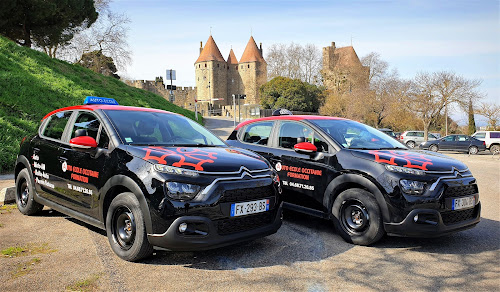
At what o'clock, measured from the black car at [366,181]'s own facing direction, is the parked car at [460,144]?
The parked car is roughly at 8 o'clock from the black car.

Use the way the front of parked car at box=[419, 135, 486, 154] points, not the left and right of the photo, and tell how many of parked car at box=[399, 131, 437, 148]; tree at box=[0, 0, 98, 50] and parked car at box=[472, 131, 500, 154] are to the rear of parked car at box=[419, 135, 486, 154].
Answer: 1

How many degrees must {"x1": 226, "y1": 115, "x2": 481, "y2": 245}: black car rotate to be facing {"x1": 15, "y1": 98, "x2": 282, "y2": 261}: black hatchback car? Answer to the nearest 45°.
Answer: approximately 90° to its right

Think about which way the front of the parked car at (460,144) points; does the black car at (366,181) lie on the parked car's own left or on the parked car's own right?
on the parked car's own left

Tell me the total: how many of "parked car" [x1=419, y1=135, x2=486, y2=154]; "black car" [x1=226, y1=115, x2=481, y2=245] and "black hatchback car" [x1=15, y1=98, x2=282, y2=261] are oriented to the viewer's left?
1

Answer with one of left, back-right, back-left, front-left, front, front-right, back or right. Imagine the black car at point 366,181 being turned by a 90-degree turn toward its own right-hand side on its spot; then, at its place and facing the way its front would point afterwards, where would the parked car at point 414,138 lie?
back-right

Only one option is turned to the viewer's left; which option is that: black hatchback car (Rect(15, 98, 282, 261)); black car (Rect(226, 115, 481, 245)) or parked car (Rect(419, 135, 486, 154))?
the parked car

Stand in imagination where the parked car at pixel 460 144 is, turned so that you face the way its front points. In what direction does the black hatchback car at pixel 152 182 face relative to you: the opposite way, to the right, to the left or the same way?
the opposite way

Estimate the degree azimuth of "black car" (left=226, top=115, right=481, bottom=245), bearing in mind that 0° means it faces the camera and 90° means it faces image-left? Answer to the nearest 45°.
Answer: approximately 315°

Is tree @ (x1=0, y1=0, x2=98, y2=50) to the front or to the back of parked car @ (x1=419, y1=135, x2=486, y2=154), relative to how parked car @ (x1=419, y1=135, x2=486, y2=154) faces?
to the front

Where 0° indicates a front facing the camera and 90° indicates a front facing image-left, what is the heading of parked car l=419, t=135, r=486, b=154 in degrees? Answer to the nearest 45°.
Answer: approximately 90°
